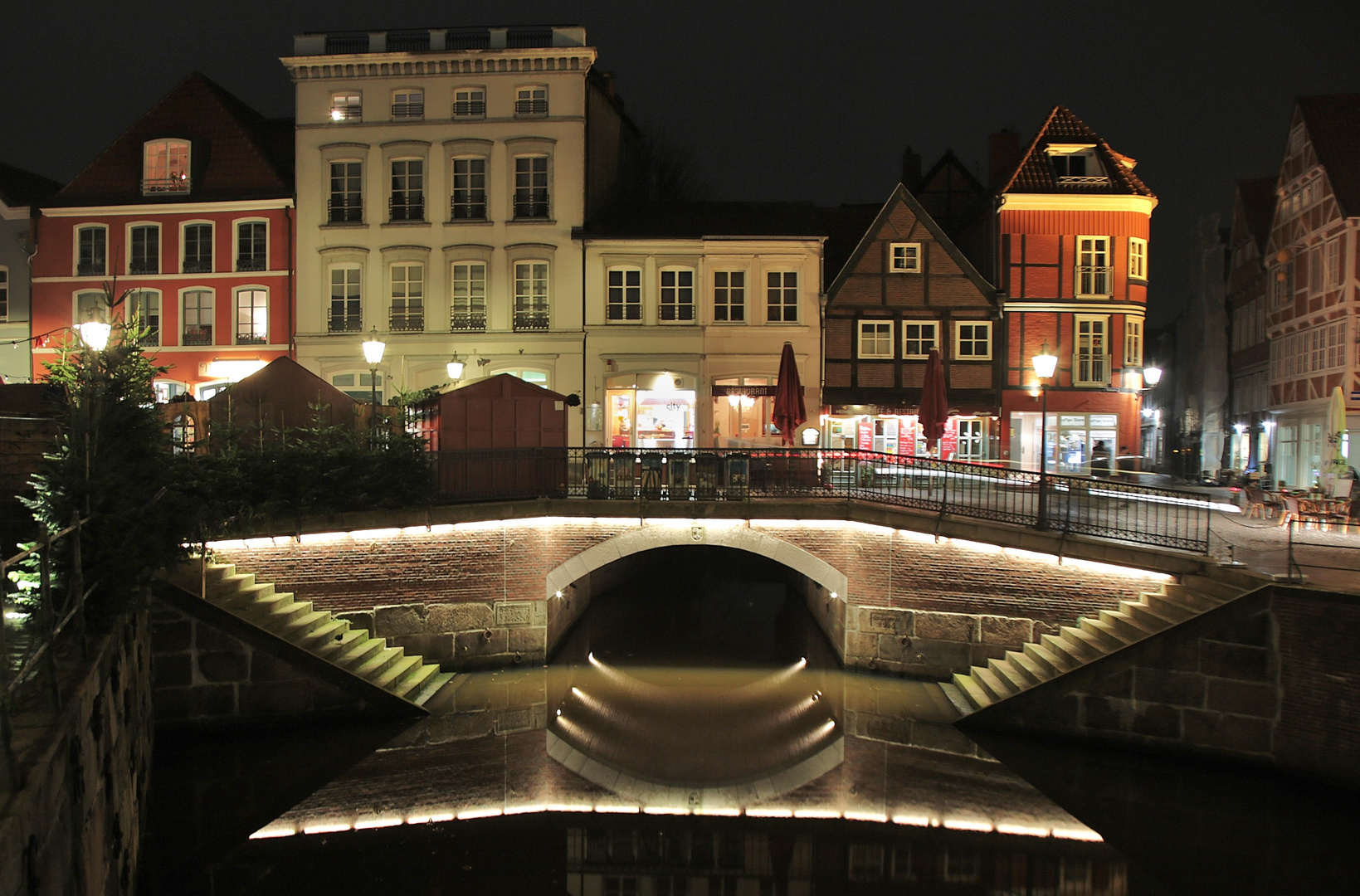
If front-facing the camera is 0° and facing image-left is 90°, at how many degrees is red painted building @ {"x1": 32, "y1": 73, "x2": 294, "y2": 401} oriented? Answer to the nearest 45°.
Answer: approximately 0°

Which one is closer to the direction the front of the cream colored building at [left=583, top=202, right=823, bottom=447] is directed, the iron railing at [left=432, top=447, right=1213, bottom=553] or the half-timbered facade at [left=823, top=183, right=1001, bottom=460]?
the iron railing

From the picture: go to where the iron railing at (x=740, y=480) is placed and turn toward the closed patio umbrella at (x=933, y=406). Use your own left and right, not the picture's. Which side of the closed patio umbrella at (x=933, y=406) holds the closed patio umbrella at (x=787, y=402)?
left

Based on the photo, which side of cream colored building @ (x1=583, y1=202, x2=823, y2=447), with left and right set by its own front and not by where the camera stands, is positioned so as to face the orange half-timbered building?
left

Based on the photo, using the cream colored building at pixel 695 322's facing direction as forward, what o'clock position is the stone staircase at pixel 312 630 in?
The stone staircase is roughly at 1 o'clock from the cream colored building.
